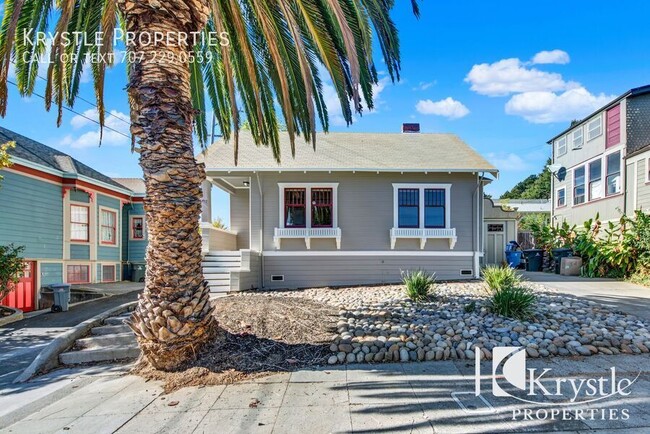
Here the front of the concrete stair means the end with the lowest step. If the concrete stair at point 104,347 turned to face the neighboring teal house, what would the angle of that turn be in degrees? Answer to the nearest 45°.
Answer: approximately 180°

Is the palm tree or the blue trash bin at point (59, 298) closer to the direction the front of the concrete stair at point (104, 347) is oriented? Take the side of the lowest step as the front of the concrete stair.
the palm tree

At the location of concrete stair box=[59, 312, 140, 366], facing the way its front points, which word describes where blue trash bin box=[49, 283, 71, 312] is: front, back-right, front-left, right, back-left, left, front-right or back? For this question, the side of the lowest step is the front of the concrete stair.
back

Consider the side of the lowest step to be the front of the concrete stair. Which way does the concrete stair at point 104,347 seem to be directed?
toward the camera

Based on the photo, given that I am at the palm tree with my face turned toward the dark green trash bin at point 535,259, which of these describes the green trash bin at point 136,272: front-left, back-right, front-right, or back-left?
front-left
